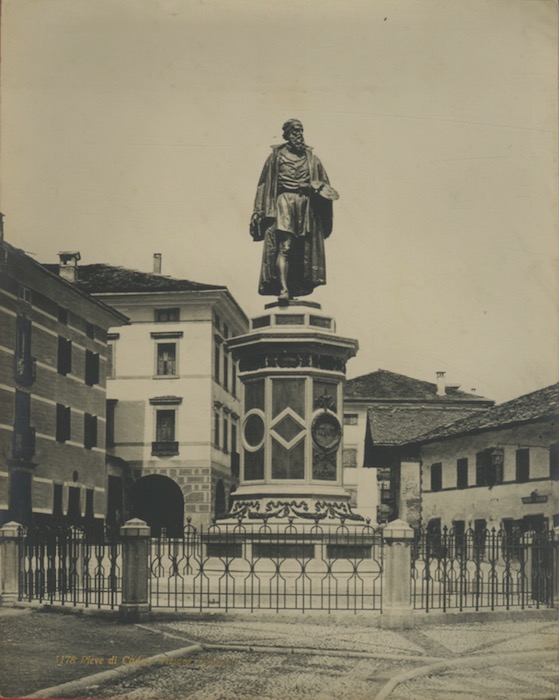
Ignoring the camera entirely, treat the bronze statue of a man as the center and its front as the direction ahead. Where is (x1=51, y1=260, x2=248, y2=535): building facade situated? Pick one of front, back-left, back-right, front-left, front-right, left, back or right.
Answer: back

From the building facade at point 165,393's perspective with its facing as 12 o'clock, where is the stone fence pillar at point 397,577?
The stone fence pillar is roughly at 12 o'clock from the building facade.

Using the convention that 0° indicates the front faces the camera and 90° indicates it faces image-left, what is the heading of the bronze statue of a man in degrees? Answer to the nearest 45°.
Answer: approximately 0°

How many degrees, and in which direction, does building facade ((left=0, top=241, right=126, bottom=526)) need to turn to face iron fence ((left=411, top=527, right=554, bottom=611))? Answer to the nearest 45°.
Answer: approximately 45° to its right

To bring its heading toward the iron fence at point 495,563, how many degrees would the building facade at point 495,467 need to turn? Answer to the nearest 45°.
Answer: approximately 45° to its left

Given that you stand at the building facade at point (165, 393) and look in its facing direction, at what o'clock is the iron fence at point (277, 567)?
The iron fence is roughly at 12 o'clock from the building facade.

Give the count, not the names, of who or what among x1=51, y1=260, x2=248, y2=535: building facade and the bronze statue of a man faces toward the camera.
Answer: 2

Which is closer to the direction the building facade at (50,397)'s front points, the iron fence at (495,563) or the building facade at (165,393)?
the iron fence

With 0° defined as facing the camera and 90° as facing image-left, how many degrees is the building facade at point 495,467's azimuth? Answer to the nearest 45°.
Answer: approximately 45°
